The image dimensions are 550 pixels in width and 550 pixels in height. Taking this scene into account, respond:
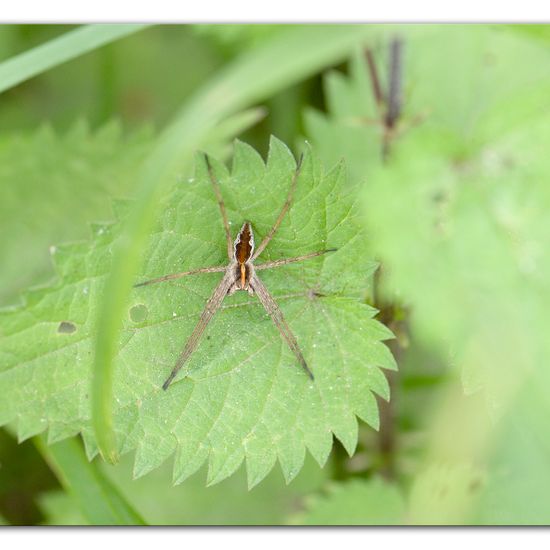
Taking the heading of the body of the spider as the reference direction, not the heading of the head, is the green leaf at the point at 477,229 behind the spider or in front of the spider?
in front
